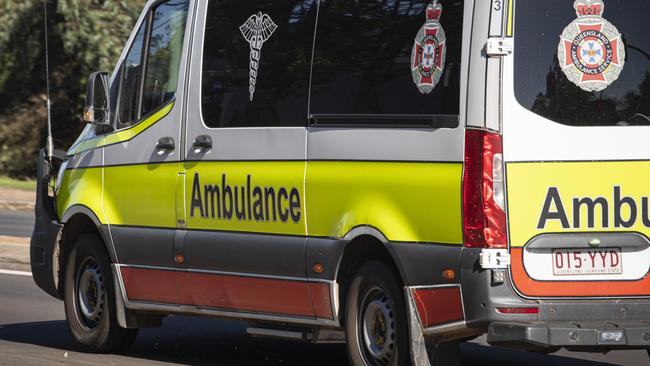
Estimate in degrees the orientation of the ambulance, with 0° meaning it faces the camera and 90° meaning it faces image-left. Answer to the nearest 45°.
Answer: approximately 135°
